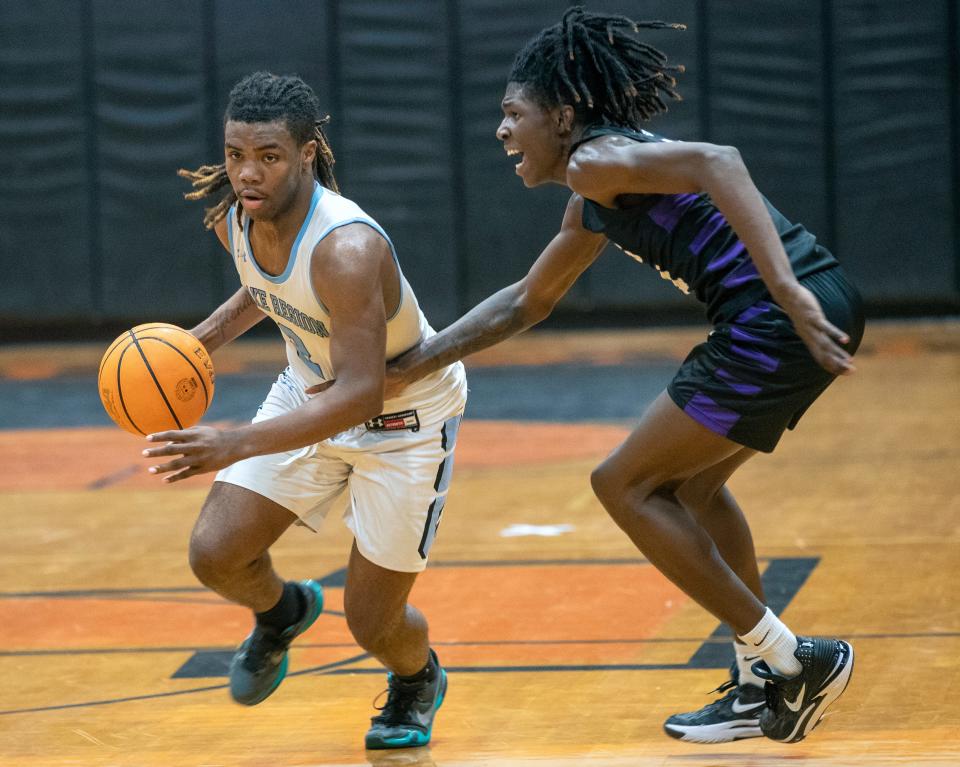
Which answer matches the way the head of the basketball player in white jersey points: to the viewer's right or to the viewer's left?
to the viewer's left

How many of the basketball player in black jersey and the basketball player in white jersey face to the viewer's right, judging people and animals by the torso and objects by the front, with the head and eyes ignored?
0

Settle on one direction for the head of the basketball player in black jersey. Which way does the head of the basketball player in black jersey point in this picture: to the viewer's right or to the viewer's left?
to the viewer's left

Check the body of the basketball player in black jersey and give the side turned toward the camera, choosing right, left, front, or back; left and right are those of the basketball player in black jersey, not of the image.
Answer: left

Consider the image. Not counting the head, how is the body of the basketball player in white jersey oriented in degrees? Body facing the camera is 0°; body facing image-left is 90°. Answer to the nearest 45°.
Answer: approximately 45°

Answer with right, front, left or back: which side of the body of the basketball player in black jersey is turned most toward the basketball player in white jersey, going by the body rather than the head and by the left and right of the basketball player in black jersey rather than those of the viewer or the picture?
front
